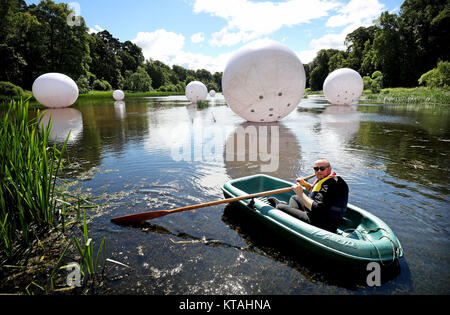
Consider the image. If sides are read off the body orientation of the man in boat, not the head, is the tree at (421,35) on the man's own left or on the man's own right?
on the man's own right

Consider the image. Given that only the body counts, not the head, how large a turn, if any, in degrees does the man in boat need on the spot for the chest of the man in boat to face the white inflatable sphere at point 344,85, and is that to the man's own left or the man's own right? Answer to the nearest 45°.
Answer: approximately 90° to the man's own right

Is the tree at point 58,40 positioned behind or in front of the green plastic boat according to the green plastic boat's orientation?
behind

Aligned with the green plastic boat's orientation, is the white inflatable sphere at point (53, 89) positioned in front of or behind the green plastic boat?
behind

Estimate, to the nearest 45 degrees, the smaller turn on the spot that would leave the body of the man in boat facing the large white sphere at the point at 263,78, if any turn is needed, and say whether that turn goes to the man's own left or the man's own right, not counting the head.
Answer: approximately 90° to the man's own right

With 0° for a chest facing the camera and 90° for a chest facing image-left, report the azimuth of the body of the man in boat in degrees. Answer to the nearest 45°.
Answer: approximately 90°

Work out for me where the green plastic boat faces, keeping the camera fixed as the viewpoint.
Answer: facing the viewer and to the right of the viewer

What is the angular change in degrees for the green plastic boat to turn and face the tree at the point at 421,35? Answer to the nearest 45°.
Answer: approximately 135° to its left
